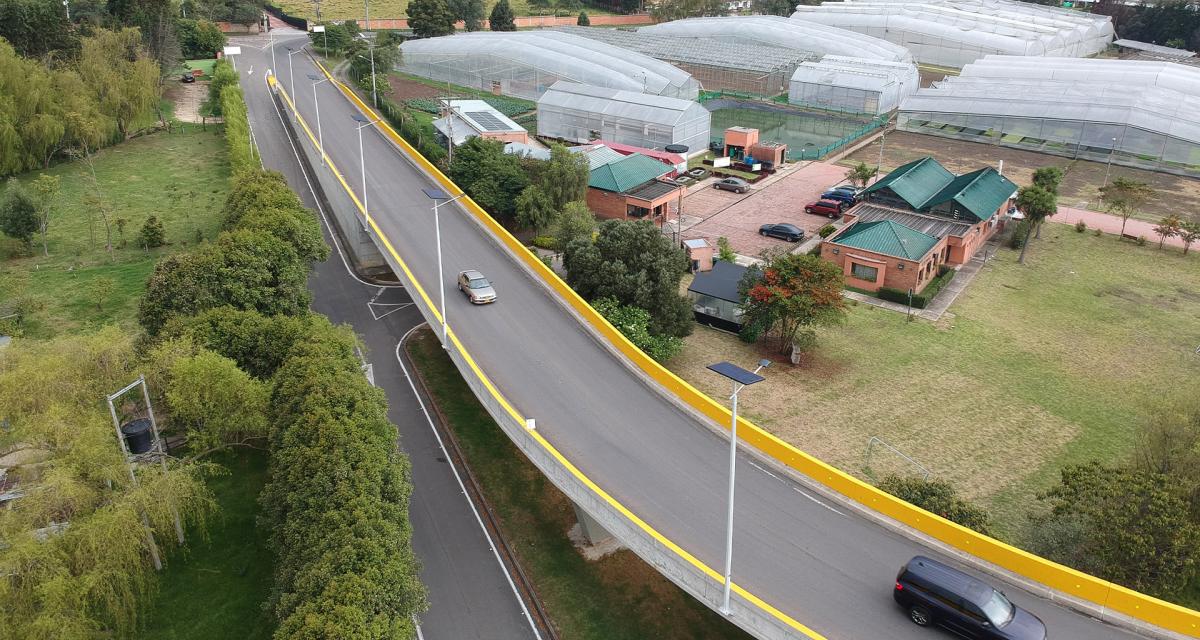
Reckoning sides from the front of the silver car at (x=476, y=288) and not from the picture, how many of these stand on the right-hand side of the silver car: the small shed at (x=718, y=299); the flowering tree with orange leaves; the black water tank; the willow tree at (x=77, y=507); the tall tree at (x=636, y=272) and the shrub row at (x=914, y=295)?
2

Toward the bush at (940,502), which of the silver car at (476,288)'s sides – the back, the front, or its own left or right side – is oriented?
front

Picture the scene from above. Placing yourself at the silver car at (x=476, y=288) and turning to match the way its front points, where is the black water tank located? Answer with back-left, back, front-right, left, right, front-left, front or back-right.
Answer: right

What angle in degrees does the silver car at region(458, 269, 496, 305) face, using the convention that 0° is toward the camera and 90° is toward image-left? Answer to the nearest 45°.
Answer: approximately 315°

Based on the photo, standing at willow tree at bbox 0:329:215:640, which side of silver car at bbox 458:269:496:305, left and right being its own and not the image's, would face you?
right

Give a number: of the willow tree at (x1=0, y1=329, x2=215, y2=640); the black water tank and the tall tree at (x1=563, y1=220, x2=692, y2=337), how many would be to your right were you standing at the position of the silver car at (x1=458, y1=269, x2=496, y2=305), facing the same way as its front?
2

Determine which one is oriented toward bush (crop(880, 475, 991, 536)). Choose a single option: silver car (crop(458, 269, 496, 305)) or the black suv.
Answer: the silver car
